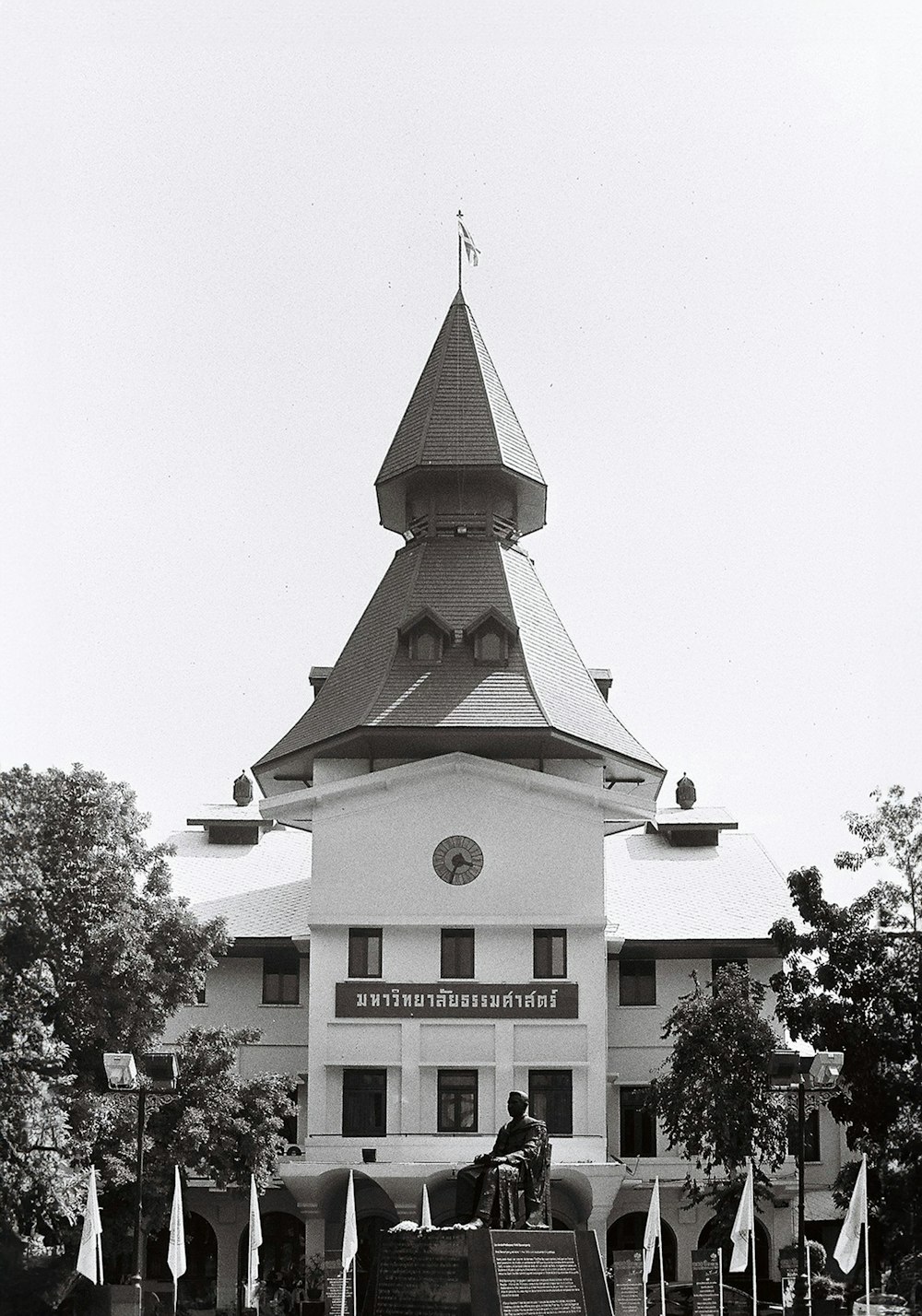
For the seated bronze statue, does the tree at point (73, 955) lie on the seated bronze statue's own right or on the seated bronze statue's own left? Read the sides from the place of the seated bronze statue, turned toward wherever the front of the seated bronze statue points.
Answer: on the seated bronze statue's own right

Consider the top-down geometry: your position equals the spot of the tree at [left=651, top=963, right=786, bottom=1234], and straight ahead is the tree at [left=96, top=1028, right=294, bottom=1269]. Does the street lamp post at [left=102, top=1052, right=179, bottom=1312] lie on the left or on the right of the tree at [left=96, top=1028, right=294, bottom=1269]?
left

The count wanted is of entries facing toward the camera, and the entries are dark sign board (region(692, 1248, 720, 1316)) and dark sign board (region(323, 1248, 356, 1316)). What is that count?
2

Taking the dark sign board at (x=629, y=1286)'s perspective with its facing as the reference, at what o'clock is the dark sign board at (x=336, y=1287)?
the dark sign board at (x=336, y=1287) is roughly at 3 o'clock from the dark sign board at (x=629, y=1286).

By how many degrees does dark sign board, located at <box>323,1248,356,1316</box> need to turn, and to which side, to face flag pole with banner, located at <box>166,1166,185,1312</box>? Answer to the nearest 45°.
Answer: approximately 45° to its right

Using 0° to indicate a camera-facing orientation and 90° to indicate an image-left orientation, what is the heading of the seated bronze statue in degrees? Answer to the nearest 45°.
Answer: approximately 45°

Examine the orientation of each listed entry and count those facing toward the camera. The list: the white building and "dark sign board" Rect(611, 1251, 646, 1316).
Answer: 2
